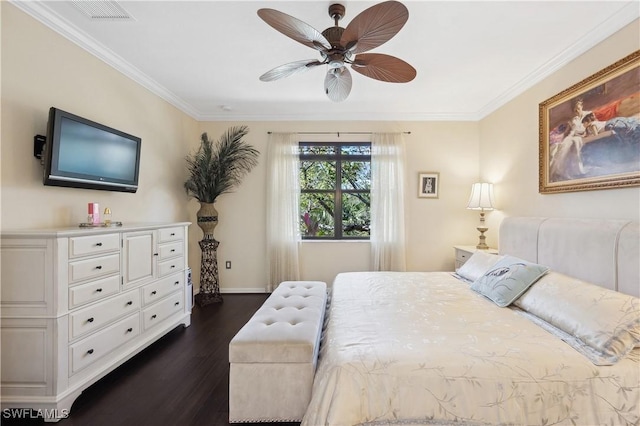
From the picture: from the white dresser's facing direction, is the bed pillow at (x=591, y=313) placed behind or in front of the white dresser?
in front

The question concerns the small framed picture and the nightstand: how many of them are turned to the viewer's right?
0

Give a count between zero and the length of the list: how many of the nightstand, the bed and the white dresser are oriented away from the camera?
0

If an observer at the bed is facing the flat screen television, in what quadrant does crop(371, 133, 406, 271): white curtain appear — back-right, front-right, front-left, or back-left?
front-right

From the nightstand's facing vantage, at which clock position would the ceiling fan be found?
The ceiling fan is roughly at 11 o'clock from the nightstand.

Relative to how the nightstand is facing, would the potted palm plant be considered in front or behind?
in front

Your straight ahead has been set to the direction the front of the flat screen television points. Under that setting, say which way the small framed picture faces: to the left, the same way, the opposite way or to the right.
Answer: to the right

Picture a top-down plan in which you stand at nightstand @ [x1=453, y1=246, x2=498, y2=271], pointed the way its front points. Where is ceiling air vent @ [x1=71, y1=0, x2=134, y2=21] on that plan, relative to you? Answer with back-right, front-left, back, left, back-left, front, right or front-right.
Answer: front

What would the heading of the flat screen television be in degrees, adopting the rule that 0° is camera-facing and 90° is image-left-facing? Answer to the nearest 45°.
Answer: approximately 315°

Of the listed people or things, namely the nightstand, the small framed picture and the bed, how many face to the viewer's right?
0

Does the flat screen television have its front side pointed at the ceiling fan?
yes

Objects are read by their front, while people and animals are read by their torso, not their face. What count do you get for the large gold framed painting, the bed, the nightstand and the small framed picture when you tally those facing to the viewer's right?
0
